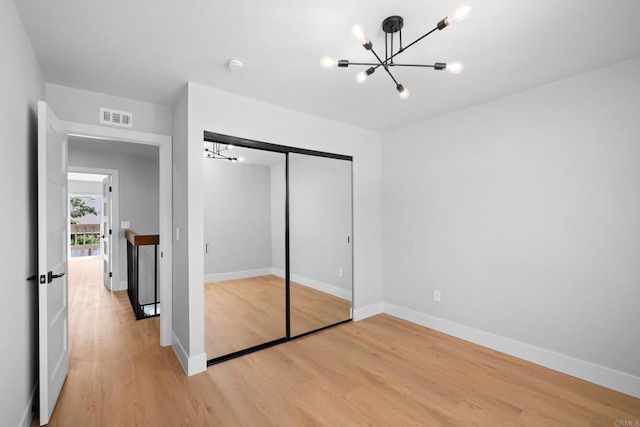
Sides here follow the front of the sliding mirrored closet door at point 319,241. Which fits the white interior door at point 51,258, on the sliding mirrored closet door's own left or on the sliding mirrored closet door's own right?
on the sliding mirrored closet door's own right

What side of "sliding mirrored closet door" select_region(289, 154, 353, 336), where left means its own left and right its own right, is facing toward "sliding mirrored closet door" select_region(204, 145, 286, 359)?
right
